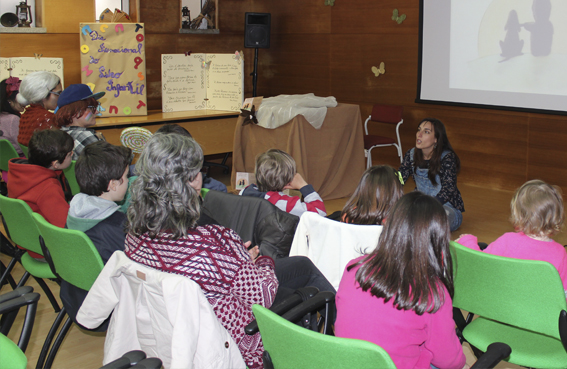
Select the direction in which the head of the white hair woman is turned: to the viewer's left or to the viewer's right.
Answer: to the viewer's right

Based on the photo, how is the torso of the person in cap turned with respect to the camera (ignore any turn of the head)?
to the viewer's right

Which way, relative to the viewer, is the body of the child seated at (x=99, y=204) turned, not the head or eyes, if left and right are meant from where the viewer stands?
facing away from the viewer and to the right of the viewer

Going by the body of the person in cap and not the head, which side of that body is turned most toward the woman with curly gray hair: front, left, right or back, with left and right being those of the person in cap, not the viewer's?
right

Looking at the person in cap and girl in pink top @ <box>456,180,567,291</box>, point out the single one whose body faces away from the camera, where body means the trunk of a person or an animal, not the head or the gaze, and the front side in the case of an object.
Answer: the girl in pink top

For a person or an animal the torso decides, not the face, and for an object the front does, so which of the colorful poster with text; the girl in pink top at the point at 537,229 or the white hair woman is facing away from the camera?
the girl in pink top

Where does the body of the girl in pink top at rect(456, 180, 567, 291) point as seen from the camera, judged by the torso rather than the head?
away from the camera

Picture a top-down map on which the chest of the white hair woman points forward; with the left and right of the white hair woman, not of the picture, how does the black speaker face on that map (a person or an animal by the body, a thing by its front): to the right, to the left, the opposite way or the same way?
to the right

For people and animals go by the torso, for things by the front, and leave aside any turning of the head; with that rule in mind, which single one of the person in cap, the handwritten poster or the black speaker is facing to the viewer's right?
the person in cap

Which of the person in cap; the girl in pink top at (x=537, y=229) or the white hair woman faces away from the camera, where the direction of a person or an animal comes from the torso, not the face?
the girl in pink top

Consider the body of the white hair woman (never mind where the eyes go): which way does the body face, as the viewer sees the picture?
to the viewer's right

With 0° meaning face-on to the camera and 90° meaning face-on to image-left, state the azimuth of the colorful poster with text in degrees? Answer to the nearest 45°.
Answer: approximately 0°
